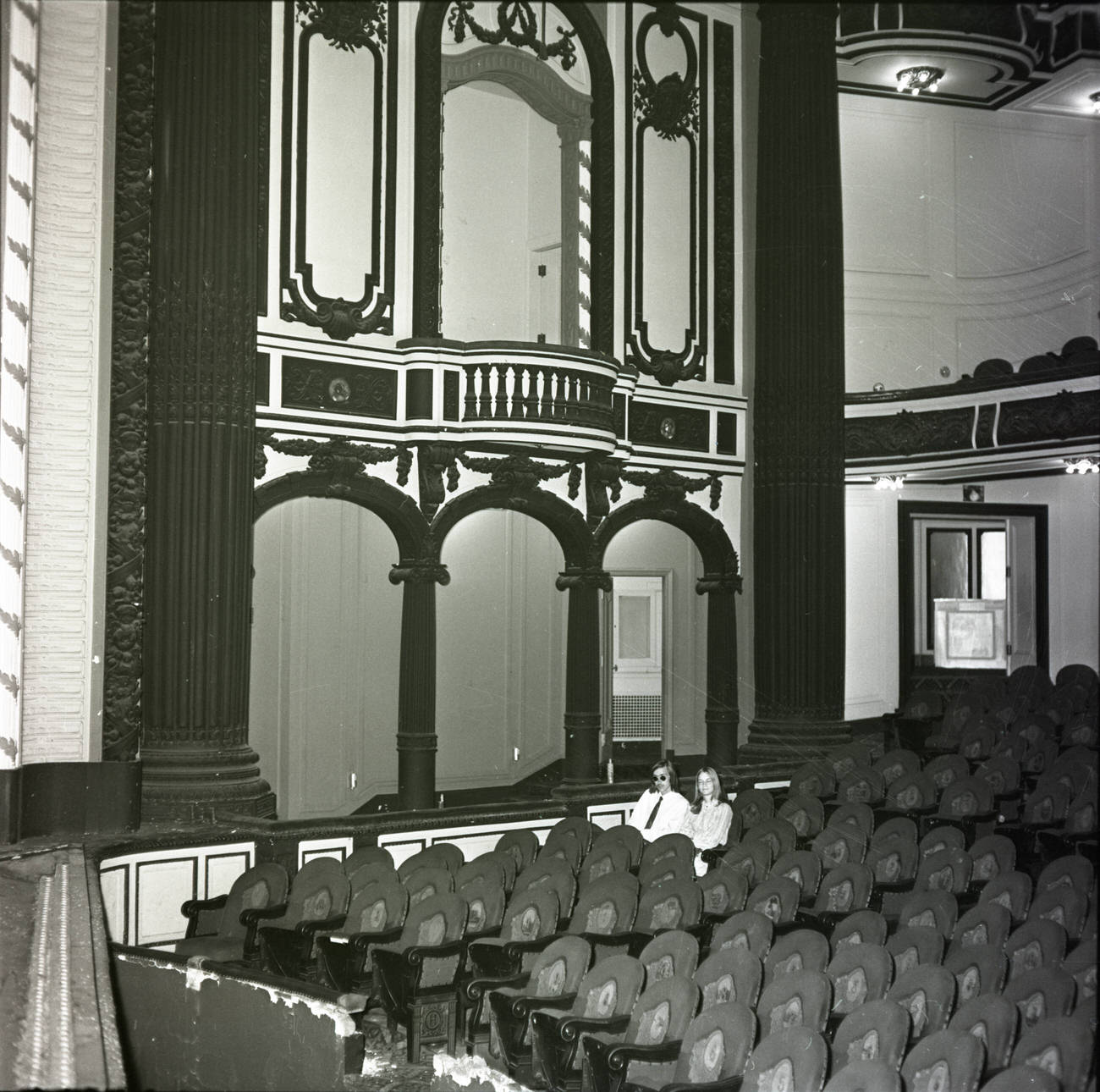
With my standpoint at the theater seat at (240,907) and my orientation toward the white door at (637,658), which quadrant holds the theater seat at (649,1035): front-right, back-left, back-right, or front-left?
back-right

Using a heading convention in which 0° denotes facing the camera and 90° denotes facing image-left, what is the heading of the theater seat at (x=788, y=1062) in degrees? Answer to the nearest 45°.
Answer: approximately 45°

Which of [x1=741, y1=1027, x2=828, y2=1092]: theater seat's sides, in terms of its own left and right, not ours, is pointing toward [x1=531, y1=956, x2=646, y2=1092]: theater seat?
right

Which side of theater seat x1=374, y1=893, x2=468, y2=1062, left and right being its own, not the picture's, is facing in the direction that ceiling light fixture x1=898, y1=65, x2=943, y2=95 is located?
back

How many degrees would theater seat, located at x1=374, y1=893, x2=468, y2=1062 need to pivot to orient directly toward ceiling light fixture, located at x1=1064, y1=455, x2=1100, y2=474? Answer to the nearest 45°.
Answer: approximately 180°

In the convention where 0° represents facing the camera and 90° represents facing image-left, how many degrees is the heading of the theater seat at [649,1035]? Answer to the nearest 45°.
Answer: approximately 45°

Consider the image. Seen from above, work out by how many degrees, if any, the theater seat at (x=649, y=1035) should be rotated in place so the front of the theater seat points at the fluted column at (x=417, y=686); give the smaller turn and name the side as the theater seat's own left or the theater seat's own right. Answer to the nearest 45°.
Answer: approximately 135° to the theater seat's own right
